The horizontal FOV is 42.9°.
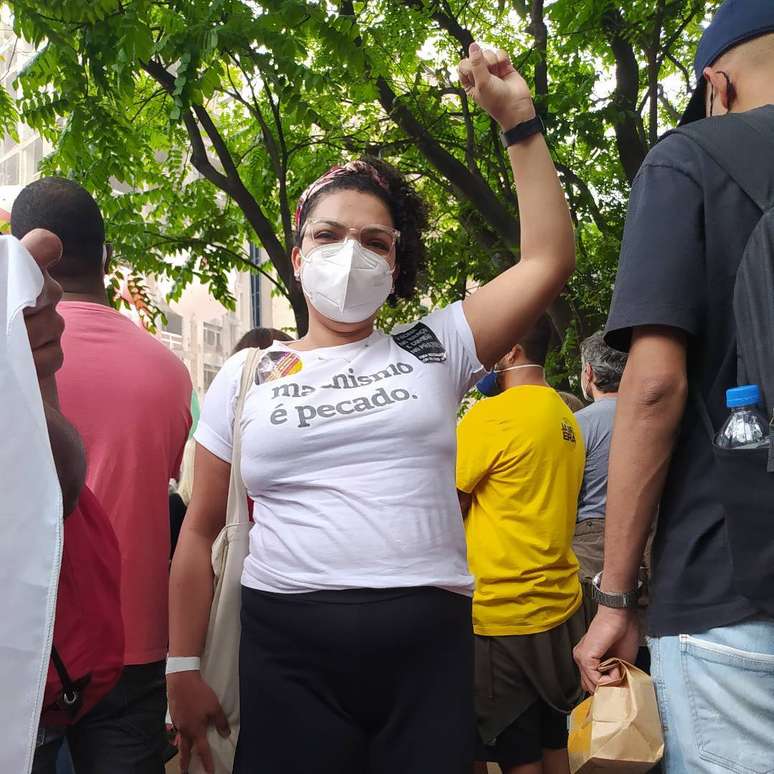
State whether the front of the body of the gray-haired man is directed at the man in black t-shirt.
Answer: no

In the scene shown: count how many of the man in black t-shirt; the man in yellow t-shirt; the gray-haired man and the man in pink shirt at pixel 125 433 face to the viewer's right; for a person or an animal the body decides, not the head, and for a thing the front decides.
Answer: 0

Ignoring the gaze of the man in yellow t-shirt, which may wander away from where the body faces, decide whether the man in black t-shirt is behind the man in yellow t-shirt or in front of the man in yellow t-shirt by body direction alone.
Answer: behind

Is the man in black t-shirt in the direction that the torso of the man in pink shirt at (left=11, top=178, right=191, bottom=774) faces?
no

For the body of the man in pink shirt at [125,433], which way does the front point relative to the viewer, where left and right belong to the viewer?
facing away from the viewer

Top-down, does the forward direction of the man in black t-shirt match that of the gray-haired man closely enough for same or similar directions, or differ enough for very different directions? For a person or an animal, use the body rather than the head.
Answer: same or similar directions

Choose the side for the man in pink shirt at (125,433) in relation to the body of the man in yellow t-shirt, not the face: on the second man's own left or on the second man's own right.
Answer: on the second man's own left

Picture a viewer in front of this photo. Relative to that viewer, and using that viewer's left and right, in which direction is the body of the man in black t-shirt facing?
facing away from the viewer and to the left of the viewer

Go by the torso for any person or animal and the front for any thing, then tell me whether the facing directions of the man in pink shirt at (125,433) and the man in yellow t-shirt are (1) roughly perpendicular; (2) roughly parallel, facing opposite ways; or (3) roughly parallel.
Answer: roughly parallel

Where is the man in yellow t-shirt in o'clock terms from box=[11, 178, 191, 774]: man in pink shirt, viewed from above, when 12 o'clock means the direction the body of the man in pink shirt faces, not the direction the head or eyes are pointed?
The man in yellow t-shirt is roughly at 2 o'clock from the man in pink shirt.

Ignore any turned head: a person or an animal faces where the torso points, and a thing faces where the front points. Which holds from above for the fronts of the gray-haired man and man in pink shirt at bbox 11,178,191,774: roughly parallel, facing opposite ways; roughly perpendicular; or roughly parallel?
roughly parallel

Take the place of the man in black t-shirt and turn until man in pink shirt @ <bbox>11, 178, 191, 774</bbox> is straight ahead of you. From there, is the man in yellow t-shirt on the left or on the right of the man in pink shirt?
right

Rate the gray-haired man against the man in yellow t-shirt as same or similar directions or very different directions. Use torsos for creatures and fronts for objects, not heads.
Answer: same or similar directions

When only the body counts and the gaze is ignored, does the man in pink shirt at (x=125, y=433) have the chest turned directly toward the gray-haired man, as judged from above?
no

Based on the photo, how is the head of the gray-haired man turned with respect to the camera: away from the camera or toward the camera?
away from the camera

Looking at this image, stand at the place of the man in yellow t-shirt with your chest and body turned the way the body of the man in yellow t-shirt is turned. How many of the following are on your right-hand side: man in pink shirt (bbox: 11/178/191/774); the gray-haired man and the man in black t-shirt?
1
